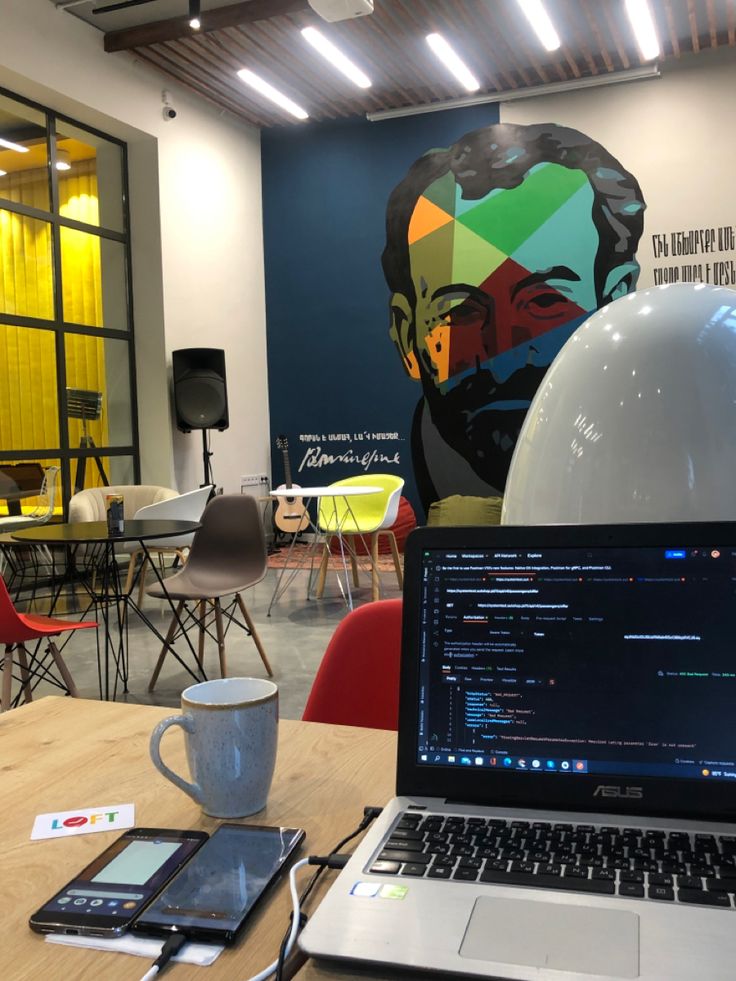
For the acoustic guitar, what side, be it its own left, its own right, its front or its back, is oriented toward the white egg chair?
front

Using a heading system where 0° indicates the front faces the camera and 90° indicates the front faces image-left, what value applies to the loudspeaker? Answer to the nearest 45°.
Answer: approximately 0°

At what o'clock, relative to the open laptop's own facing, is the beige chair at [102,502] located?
The beige chair is roughly at 5 o'clock from the open laptop.

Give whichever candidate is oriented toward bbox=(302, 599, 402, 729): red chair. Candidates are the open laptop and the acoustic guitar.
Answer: the acoustic guitar

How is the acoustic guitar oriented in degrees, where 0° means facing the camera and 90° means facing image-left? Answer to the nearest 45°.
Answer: approximately 0°

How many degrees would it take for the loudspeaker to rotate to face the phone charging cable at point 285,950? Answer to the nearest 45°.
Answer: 0° — it already faces it

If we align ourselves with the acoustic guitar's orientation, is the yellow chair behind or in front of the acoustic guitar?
in front

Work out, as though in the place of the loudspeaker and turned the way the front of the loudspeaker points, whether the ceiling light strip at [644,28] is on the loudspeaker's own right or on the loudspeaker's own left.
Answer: on the loudspeaker's own left

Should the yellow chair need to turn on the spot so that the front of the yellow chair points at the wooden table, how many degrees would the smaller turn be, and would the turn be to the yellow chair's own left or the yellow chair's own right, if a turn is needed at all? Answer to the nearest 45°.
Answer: approximately 45° to the yellow chair's own left

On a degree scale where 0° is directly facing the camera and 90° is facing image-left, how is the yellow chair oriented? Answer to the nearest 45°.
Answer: approximately 45°

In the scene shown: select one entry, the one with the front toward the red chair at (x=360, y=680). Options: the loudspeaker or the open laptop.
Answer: the loudspeaker
